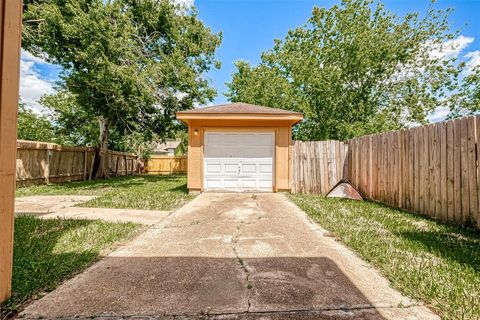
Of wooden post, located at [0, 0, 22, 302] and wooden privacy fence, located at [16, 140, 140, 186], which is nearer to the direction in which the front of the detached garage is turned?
the wooden post

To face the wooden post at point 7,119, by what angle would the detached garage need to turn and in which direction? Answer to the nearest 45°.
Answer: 0° — it already faces it

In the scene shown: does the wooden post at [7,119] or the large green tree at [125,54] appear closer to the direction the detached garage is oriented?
the wooden post

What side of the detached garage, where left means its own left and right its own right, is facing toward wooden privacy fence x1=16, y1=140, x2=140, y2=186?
right

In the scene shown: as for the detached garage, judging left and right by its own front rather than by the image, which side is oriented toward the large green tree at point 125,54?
right

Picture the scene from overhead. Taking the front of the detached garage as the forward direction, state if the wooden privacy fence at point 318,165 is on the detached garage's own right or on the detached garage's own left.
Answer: on the detached garage's own left

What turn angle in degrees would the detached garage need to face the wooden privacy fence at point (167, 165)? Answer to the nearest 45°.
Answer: approximately 135° to its right

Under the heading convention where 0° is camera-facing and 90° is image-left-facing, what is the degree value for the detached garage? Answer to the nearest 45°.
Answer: approximately 0°

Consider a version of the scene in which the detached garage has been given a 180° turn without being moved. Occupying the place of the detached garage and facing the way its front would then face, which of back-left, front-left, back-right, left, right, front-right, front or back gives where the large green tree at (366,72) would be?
front-right

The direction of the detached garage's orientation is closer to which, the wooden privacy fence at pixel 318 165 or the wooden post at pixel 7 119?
the wooden post
